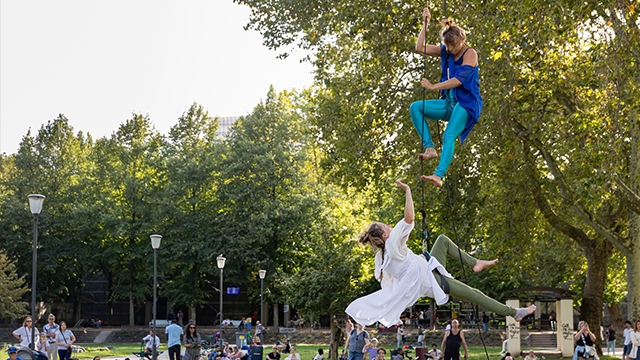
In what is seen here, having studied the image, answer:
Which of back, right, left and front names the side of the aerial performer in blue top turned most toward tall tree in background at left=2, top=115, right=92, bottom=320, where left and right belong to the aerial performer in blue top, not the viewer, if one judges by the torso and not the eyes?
right

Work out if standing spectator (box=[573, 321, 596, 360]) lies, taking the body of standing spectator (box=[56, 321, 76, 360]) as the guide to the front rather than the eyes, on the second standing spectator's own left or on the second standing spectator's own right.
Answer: on the second standing spectator's own left

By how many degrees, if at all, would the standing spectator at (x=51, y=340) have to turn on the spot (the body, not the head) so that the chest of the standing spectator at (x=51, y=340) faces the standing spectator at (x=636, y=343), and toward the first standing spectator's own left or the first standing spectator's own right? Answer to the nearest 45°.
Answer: approximately 45° to the first standing spectator's own left

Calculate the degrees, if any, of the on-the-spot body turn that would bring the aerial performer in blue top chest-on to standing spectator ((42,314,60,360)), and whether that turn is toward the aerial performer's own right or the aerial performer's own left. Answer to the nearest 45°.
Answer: approximately 90° to the aerial performer's own right

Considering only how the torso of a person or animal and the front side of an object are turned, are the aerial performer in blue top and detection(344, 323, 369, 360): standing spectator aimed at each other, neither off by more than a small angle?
no

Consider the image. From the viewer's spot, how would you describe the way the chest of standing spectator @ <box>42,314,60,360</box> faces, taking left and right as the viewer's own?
facing the viewer

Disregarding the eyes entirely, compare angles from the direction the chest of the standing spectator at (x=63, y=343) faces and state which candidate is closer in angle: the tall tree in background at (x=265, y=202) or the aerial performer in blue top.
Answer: the aerial performer in blue top

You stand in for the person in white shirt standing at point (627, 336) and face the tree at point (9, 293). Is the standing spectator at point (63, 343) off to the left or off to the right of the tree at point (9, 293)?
left

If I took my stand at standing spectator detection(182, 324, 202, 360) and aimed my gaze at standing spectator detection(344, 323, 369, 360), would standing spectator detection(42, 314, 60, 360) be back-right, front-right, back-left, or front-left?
back-right

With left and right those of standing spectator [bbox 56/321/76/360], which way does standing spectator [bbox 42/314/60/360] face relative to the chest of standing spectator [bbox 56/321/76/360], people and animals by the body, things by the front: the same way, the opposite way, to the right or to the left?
the same way

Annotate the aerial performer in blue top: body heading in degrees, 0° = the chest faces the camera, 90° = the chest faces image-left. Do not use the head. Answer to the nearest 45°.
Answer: approximately 45°

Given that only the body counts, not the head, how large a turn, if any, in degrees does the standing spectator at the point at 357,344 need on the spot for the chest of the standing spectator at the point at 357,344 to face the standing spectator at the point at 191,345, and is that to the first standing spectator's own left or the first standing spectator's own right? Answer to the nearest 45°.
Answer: approximately 135° to the first standing spectator's own right

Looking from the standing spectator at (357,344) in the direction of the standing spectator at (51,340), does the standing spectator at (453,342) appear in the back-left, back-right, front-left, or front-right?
back-left

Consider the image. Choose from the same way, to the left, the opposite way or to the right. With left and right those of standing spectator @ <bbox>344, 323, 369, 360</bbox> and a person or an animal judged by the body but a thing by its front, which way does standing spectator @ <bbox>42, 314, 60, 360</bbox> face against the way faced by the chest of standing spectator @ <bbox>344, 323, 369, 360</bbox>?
the same way

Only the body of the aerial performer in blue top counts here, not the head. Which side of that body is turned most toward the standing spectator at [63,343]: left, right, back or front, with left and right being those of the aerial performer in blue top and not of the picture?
right

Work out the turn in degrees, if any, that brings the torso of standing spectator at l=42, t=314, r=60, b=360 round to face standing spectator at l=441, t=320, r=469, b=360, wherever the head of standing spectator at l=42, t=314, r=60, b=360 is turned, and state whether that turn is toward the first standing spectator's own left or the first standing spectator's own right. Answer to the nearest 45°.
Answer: approximately 45° to the first standing spectator's own left
